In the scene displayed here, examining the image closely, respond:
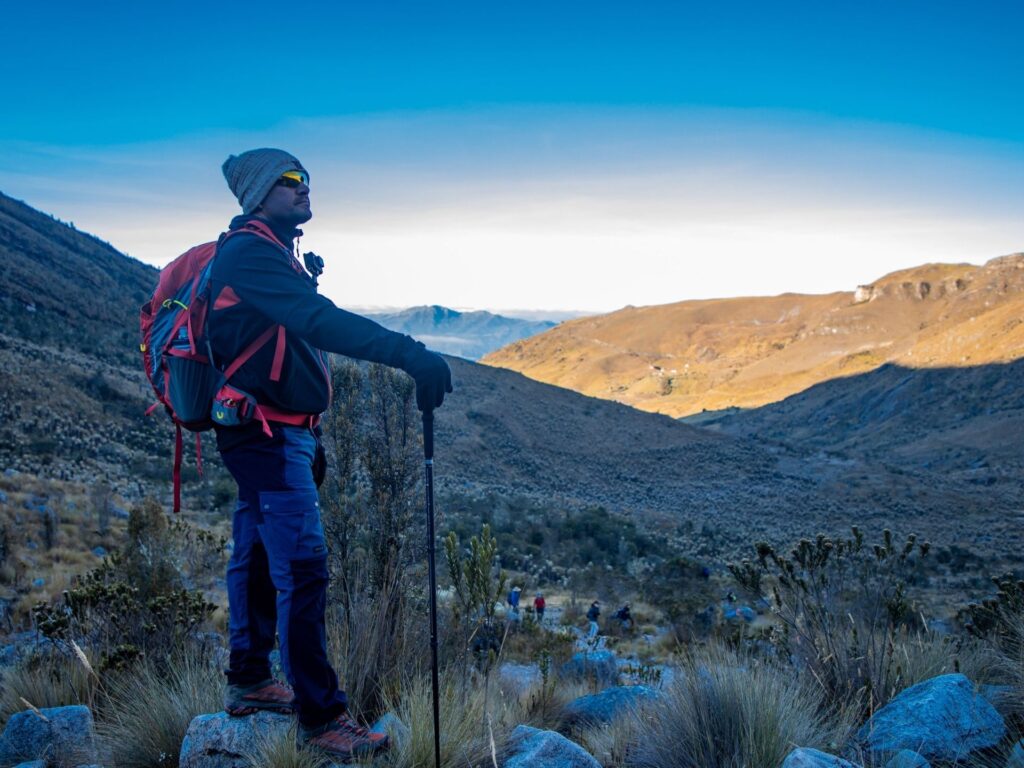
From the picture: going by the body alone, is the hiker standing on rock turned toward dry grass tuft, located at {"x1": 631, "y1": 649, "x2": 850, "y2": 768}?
yes

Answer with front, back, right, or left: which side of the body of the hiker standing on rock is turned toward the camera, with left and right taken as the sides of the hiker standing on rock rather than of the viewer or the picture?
right

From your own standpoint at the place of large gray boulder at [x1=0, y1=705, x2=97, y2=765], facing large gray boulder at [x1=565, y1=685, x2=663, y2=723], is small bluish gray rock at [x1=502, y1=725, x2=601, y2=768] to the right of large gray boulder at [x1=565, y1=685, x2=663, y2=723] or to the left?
right

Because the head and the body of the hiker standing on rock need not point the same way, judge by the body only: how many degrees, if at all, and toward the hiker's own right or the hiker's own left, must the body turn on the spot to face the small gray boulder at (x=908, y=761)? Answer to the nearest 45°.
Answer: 0° — they already face it

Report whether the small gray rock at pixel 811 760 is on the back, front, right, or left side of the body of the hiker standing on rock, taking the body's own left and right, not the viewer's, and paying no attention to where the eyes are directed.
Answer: front

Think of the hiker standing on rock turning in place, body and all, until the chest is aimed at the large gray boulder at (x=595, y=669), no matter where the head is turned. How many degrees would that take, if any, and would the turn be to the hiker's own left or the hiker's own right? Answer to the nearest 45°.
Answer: approximately 45° to the hiker's own left

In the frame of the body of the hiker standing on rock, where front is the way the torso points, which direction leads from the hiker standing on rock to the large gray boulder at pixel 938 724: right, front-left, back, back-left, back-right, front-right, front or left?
front

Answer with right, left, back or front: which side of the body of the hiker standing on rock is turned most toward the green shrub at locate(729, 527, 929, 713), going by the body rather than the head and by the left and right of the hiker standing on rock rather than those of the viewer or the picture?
front
